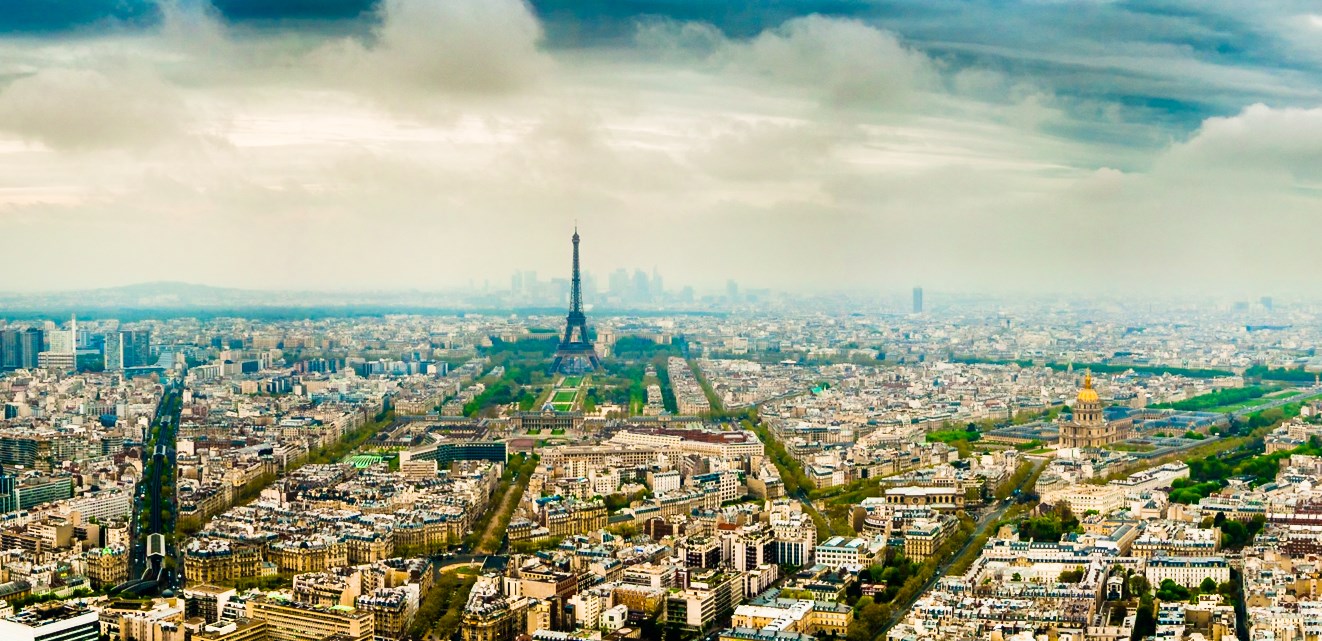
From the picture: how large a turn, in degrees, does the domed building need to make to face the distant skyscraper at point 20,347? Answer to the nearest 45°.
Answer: approximately 45° to its right

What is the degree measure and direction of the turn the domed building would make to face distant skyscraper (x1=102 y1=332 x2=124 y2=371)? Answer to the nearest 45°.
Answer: approximately 45° to its right

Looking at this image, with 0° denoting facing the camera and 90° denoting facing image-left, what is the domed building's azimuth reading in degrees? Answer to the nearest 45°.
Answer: approximately 45°

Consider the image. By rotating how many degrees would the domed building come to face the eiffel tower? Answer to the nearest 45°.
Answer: approximately 90° to its right

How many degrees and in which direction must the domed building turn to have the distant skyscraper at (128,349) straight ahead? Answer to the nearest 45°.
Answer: approximately 45° to its right
